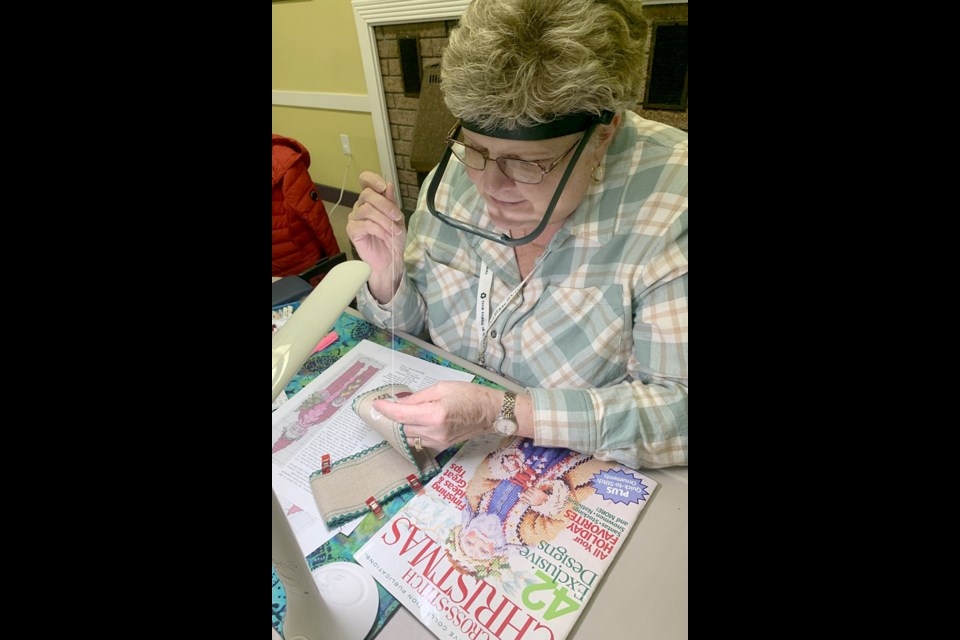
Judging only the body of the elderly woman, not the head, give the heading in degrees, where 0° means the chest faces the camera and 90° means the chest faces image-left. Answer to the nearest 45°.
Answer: approximately 45°
